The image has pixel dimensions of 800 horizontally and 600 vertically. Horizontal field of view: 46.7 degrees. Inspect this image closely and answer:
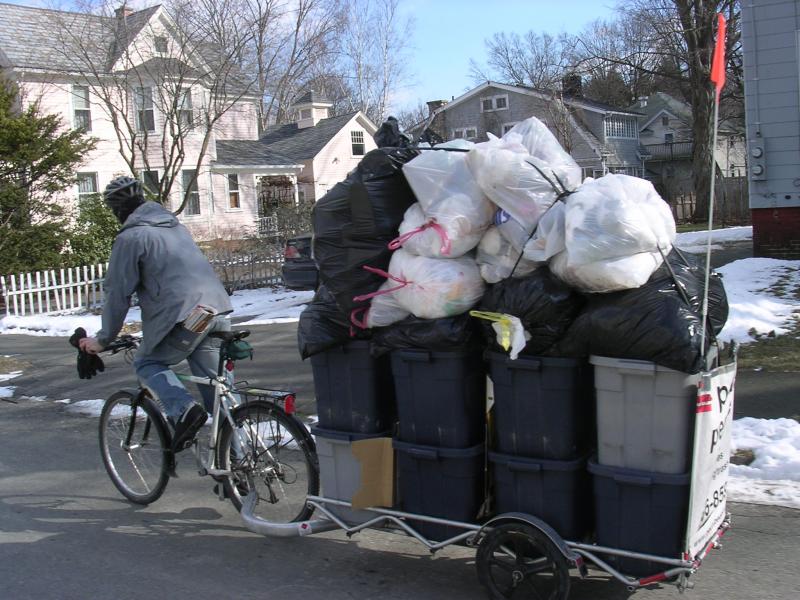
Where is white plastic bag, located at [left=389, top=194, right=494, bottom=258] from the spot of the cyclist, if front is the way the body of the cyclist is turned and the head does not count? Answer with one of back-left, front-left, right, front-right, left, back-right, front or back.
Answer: back

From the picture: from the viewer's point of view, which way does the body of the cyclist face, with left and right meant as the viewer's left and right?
facing away from the viewer and to the left of the viewer

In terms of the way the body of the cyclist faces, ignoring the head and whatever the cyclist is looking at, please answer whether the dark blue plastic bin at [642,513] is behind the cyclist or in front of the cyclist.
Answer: behind

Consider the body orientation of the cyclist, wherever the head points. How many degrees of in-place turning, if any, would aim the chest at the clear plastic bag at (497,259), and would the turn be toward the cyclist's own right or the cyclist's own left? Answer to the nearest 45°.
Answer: approximately 180°

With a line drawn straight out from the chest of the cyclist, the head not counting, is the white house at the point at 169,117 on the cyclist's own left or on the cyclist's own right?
on the cyclist's own right

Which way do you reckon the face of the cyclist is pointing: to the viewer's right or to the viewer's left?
to the viewer's left

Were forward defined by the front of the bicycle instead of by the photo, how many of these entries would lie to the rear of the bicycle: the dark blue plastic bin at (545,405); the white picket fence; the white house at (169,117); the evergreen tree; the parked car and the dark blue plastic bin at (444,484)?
2

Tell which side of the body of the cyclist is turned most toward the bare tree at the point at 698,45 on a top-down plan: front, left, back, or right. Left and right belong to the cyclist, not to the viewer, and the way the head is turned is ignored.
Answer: right

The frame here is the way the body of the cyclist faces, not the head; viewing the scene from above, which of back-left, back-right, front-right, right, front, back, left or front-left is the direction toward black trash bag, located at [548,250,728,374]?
back

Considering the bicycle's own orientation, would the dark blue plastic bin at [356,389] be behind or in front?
behind

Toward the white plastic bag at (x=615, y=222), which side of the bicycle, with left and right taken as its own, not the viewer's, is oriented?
back

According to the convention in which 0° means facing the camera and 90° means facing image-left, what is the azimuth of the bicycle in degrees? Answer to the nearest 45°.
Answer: approximately 135°

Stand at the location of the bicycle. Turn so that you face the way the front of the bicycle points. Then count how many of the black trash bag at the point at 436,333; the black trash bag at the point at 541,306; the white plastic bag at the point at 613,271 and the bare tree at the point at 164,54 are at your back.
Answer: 3

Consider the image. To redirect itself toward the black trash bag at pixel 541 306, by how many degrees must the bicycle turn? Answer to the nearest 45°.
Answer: approximately 180°

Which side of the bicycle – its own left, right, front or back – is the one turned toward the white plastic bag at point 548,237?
back
